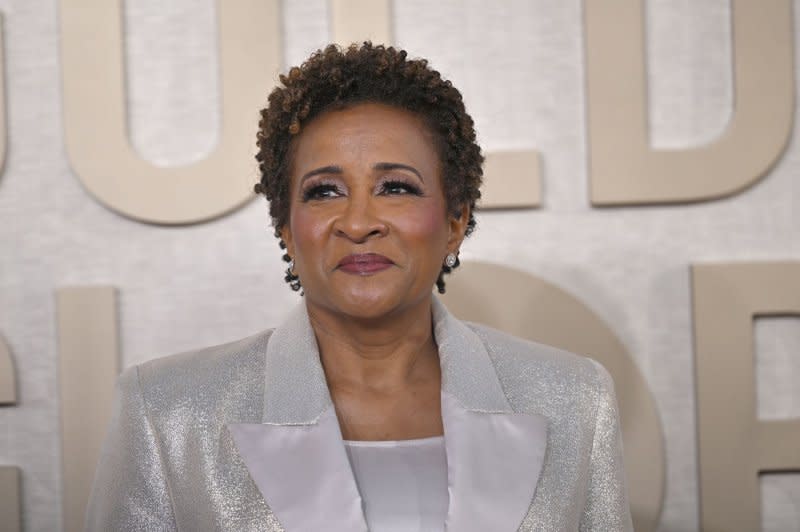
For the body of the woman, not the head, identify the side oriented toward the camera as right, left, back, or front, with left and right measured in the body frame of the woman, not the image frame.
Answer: front

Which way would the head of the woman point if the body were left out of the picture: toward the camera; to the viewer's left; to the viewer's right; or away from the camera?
toward the camera
